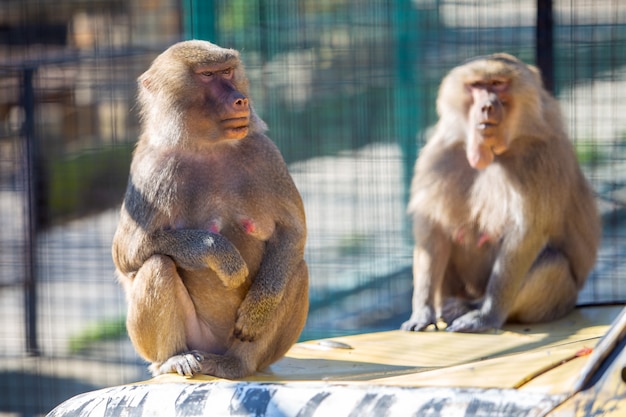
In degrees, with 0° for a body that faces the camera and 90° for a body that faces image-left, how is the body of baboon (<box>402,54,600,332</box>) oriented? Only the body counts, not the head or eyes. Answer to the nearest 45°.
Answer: approximately 45°

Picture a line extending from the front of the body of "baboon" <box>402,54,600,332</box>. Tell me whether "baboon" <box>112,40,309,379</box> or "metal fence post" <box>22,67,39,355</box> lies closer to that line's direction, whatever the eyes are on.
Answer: the baboon

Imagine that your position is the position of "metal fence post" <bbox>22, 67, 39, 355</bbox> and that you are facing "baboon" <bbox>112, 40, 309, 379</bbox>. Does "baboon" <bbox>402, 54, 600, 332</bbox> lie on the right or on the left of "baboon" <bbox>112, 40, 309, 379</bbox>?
left

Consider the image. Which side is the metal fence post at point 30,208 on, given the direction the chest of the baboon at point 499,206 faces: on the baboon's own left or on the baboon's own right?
on the baboon's own right
